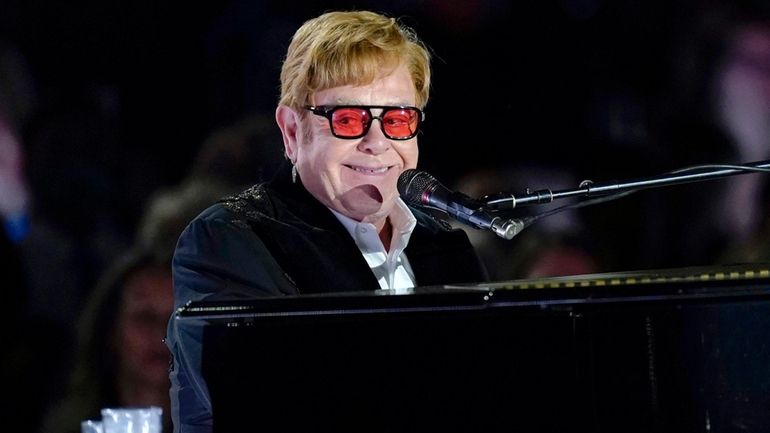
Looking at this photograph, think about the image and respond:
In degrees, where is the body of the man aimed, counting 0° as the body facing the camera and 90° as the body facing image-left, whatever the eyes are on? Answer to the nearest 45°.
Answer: approximately 315°

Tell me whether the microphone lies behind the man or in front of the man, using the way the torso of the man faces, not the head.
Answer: in front
